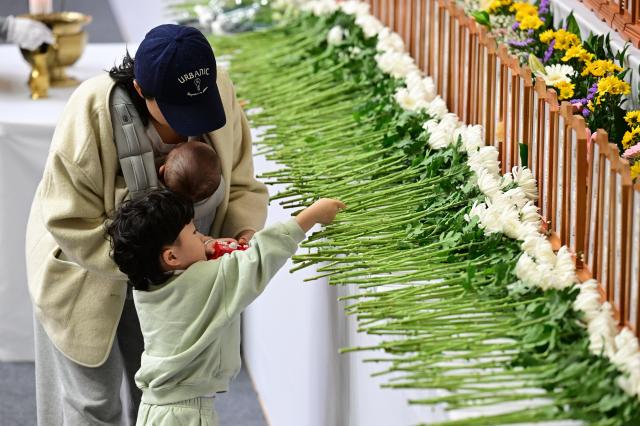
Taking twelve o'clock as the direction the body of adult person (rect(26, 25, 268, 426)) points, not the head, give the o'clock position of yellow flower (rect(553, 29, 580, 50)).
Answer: The yellow flower is roughly at 10 o'clock from the adult person.

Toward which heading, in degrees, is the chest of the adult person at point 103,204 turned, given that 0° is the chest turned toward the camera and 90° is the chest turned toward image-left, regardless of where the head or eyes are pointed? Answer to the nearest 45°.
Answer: approximately 315°

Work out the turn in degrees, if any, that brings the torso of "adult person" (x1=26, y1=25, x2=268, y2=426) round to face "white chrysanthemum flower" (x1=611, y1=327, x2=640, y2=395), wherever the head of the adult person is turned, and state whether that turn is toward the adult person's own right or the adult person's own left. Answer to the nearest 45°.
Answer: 0° — they already face it

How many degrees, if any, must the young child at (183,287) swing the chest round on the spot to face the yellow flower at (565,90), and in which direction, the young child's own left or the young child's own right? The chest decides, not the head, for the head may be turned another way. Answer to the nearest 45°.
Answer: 0° — they already face it

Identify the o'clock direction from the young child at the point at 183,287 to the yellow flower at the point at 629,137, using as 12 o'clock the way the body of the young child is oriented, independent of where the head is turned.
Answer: The yellow flower is roughly at 1 o'clock from the young child.

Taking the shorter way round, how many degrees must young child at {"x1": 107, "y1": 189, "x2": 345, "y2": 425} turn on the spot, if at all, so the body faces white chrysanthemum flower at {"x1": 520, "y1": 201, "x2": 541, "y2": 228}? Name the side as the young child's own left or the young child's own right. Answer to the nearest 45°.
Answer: approximately 45° to the young child's own right

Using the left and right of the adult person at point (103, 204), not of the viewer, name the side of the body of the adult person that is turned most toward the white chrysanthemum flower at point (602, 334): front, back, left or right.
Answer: front

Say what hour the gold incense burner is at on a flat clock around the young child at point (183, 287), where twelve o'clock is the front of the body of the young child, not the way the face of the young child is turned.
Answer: The gold incense burner is roughly at 10 o'clock from the young child.

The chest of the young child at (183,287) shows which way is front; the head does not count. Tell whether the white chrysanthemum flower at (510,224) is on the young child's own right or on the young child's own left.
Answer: on the young child's own right

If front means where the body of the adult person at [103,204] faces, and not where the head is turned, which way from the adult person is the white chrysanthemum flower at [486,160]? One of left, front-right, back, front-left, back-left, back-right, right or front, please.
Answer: front-left

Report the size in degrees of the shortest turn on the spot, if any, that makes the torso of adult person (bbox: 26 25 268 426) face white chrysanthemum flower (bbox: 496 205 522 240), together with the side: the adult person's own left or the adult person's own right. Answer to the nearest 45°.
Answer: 0° — they already face it

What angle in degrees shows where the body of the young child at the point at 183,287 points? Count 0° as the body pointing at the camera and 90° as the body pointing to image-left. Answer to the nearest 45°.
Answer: approximately 225°

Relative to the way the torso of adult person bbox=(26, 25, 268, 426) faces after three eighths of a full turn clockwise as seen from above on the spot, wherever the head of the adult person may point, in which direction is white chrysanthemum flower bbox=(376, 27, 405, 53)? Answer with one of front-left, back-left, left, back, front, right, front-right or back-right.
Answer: back-right

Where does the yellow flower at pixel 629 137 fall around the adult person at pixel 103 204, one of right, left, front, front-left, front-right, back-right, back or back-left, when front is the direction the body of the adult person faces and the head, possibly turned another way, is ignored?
front-left

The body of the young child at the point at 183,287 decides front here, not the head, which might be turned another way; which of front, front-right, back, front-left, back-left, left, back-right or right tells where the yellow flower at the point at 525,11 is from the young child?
front

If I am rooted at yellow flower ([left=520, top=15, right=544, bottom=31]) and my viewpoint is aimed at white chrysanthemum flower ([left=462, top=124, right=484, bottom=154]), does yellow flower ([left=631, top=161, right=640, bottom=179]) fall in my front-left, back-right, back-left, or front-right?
front-left

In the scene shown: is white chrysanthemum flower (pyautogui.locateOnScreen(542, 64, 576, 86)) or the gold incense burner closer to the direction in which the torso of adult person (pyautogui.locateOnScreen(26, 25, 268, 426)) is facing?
the white chrysanthemum flower
